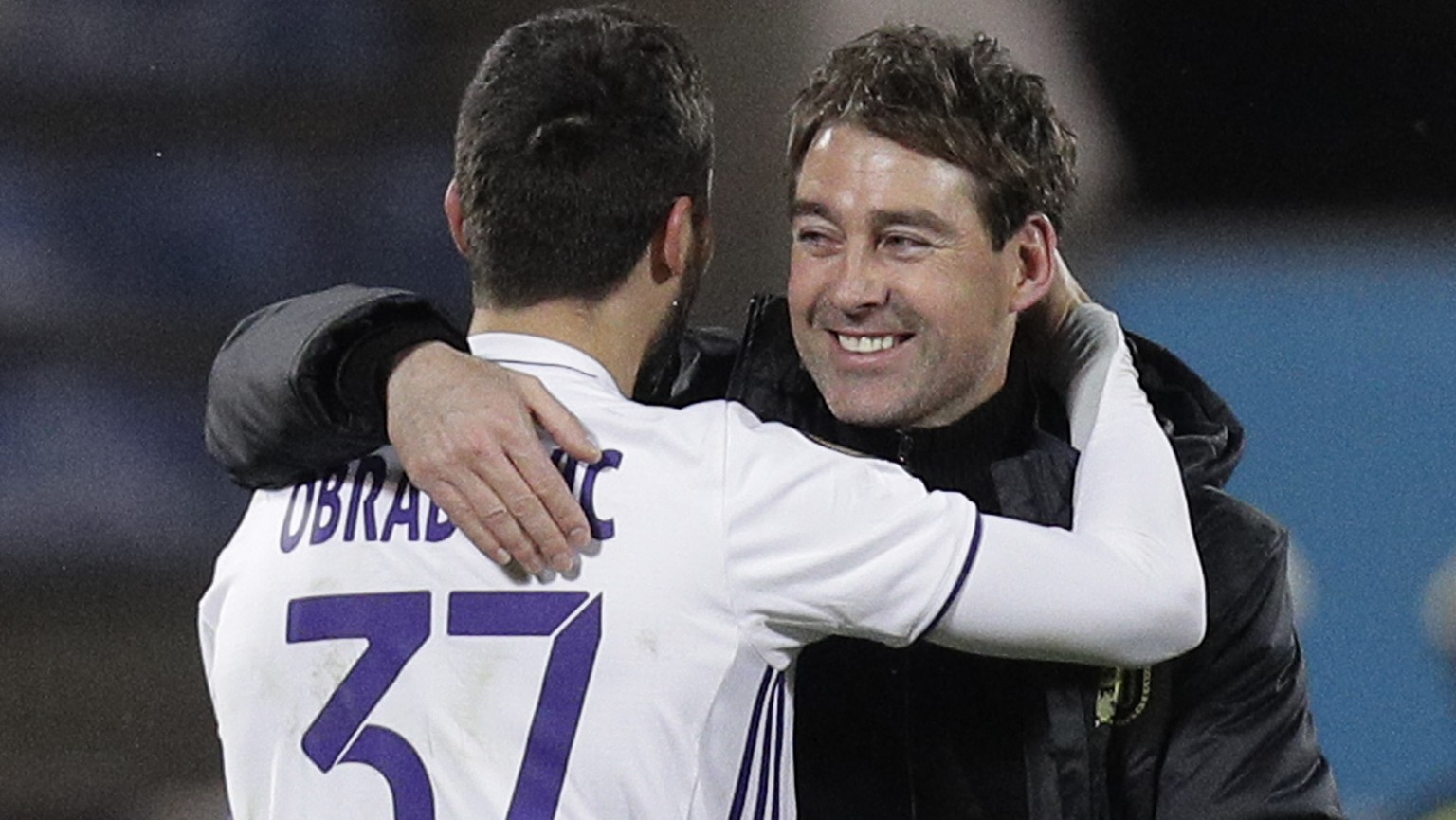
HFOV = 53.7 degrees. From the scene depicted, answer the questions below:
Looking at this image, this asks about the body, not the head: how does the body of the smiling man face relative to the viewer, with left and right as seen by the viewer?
facing the viewer and to the left of the viewer

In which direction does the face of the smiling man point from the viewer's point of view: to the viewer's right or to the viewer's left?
to the viewer's left
